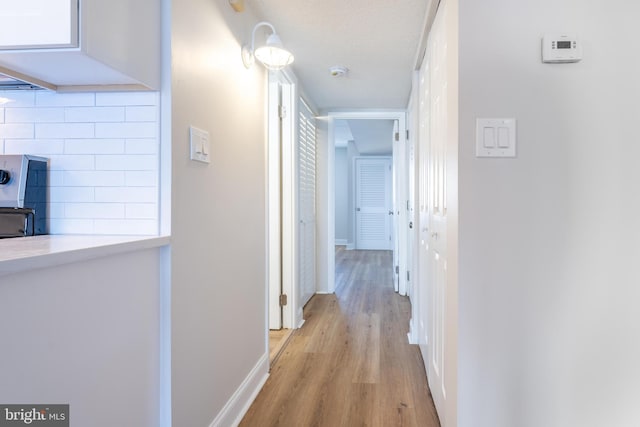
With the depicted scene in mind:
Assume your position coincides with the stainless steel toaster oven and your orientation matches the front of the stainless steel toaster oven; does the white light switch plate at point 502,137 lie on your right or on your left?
on your left

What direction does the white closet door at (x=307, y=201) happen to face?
to the viewer's right

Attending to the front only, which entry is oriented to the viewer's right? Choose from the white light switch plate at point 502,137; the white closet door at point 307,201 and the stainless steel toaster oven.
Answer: the white closet door

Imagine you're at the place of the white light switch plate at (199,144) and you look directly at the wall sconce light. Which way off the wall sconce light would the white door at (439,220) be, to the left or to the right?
right

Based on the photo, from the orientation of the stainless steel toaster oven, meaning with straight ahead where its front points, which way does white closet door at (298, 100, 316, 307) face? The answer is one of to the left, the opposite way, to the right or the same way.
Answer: to the left
